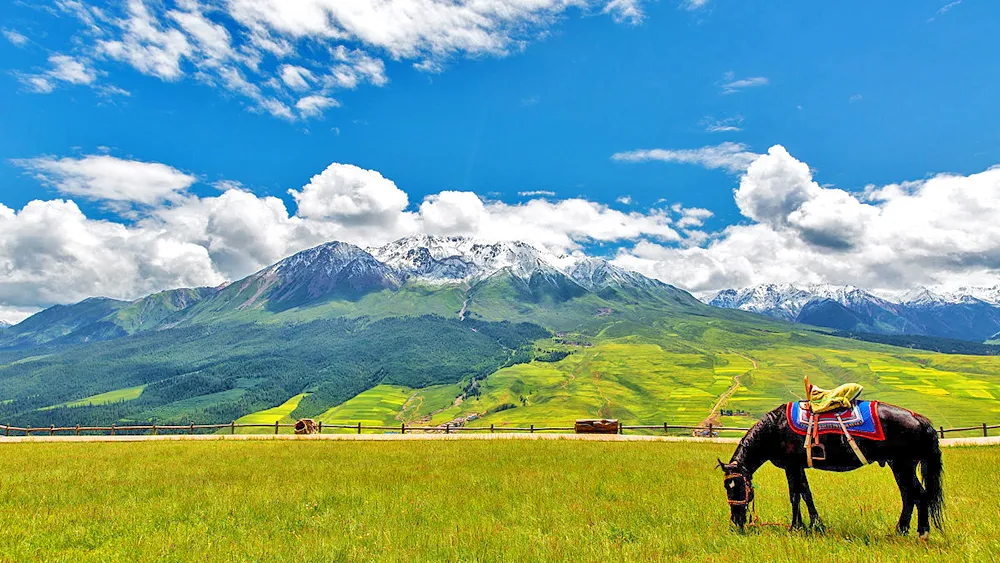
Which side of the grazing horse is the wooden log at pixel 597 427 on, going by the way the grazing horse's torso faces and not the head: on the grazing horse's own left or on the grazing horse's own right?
on the grazing horse's own right

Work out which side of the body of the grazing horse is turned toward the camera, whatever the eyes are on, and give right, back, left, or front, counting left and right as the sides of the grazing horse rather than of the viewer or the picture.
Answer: left
